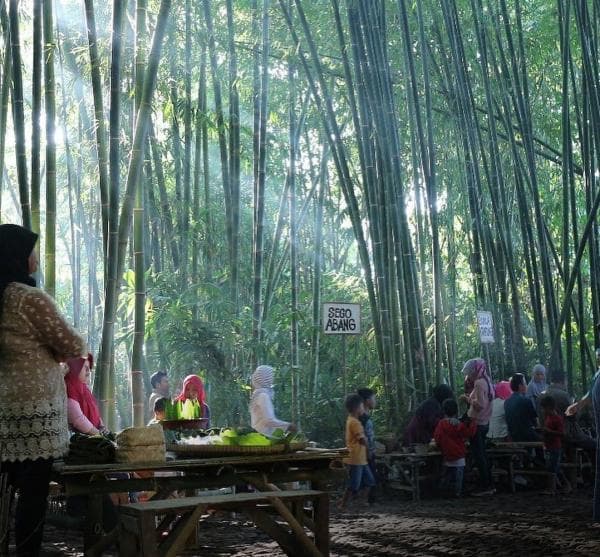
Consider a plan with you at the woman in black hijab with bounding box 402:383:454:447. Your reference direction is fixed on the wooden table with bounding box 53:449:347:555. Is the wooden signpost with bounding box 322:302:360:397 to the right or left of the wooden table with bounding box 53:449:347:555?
right

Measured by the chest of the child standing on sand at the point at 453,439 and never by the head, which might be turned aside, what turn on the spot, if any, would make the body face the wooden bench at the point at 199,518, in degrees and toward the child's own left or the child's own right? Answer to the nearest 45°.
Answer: approximately 180°

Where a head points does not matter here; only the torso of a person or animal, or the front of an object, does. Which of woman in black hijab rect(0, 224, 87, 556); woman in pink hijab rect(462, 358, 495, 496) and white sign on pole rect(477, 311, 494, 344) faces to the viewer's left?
the woman in pink hijab

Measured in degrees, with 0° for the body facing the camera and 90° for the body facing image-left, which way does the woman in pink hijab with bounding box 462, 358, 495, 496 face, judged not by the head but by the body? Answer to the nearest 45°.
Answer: approximately 90°

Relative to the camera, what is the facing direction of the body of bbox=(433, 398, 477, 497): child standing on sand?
away from the camera

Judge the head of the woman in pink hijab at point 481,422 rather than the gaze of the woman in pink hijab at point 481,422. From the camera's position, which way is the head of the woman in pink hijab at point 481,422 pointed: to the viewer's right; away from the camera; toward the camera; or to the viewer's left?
to the viewer's left

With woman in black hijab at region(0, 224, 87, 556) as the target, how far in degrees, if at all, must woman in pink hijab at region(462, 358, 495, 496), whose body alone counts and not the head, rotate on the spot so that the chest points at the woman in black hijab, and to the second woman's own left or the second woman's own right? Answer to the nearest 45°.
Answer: approximately 90° to the second woman's own left

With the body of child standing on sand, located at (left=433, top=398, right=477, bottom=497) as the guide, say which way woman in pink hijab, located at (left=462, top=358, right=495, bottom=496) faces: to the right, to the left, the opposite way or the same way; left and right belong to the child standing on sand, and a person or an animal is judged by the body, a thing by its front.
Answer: to the left

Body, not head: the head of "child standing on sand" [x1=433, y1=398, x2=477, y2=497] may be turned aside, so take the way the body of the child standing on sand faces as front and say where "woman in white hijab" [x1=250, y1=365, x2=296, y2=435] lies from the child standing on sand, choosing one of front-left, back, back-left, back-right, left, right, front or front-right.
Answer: back-left

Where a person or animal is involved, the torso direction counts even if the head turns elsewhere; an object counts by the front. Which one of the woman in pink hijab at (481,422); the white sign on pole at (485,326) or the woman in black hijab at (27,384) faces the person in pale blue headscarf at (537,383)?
the woman in black hijab
